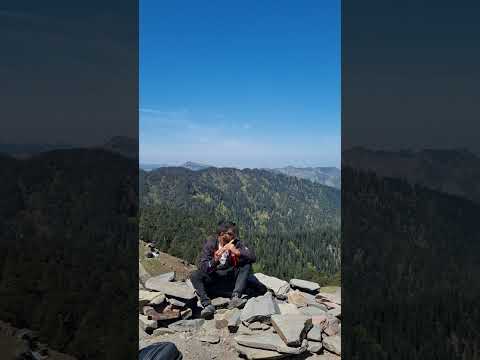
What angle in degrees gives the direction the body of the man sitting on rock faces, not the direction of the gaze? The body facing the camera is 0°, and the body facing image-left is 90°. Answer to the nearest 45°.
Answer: approximately 0°

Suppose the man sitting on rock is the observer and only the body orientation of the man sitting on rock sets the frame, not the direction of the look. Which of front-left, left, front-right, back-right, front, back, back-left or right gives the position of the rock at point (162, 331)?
front-right

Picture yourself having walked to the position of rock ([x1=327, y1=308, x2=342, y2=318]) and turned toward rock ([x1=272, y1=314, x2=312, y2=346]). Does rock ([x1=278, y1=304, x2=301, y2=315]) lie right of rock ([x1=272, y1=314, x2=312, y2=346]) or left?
right

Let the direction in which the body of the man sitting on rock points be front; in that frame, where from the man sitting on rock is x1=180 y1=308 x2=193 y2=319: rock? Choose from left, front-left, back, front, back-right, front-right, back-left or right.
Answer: front-right

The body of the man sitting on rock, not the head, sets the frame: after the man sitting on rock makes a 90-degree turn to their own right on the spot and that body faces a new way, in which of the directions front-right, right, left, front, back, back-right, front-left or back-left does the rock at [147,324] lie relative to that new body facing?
front-left

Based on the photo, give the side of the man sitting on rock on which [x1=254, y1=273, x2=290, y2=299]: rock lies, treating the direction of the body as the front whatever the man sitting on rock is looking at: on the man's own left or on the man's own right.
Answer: on the man's own left

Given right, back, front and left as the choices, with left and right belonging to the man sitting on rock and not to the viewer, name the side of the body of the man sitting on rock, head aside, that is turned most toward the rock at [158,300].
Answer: right

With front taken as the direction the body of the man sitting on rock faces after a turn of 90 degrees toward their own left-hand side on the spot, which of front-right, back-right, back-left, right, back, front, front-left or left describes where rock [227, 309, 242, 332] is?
right

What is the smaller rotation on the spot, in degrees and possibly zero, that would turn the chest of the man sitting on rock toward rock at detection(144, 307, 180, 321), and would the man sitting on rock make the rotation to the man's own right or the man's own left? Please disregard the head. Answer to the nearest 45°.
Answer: approximately 45° to the man's own right

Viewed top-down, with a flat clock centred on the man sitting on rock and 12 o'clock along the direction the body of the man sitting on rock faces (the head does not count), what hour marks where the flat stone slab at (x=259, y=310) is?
The flat stone slab is roughly at 11 o'clock from the man sitting on rock.

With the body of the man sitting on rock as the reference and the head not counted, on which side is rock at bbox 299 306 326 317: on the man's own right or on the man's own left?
on the man's own left

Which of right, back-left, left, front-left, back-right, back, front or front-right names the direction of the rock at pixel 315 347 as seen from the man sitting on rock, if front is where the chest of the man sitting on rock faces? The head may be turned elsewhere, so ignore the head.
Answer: front-left
